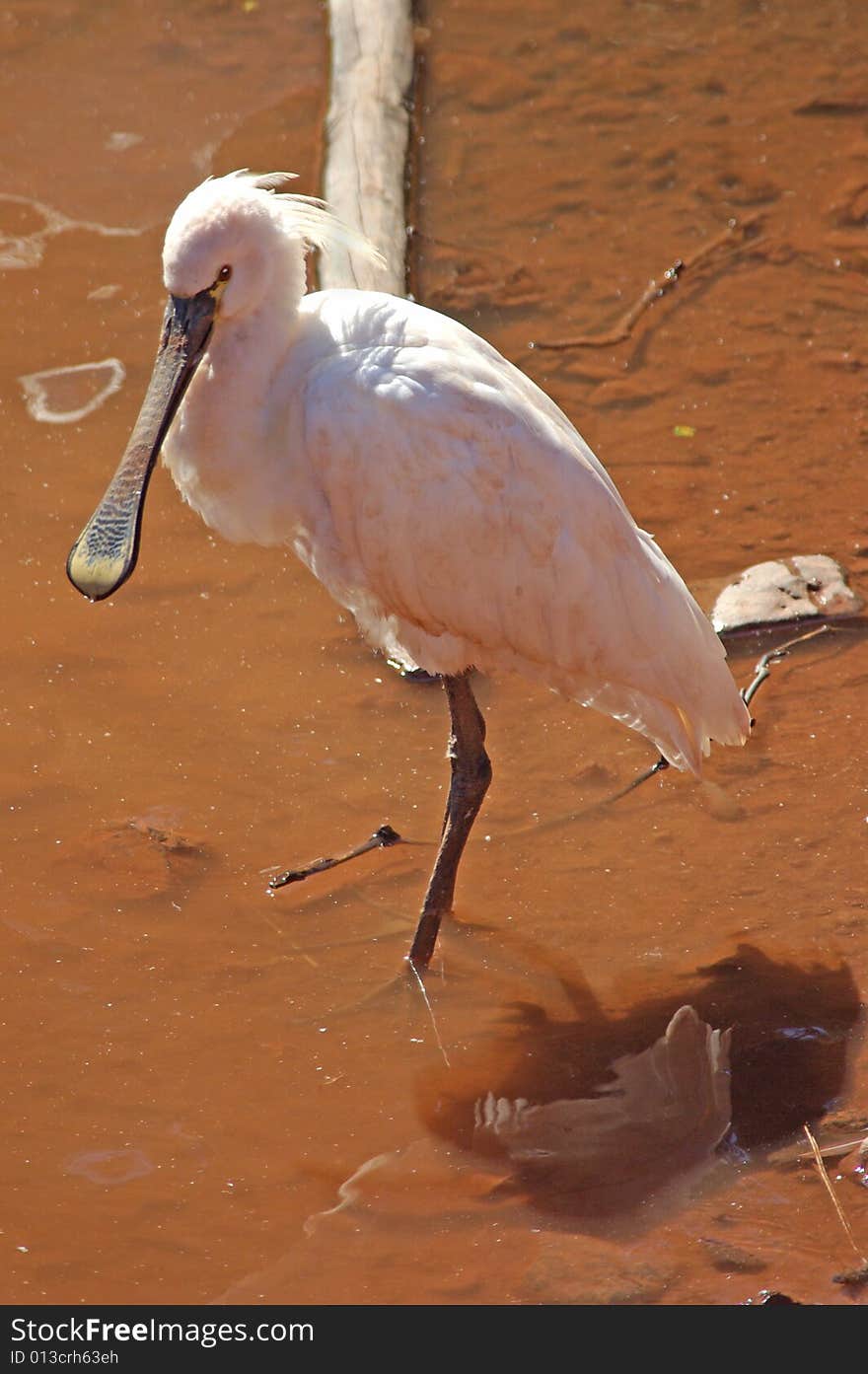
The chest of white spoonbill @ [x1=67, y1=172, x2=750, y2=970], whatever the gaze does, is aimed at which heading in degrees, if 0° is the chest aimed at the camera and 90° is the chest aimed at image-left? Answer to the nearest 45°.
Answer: approximately 90°

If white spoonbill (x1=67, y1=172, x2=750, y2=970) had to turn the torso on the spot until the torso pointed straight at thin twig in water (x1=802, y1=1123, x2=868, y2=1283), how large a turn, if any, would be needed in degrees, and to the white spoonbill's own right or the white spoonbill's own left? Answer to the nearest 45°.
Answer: approximately 135° to the white spoonbill's own left

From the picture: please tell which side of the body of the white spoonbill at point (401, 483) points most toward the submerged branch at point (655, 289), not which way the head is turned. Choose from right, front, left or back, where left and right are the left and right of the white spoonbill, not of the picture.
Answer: right

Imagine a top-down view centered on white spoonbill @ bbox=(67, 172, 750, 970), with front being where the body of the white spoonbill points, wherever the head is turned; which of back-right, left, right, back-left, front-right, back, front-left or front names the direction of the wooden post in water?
right

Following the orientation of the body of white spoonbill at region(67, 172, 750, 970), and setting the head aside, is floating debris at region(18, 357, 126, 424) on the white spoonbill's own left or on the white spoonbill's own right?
on the white spoonbill's own right
